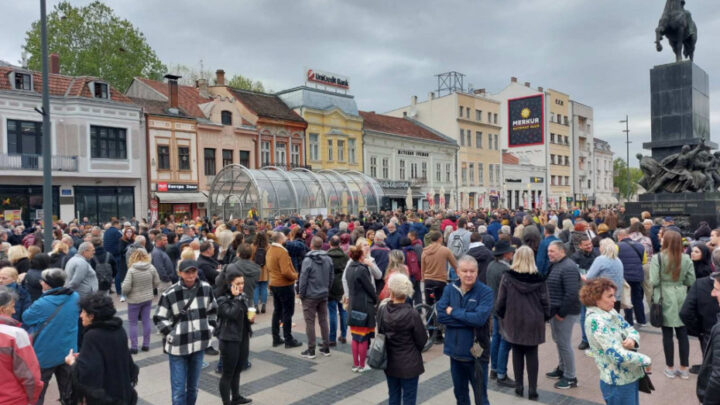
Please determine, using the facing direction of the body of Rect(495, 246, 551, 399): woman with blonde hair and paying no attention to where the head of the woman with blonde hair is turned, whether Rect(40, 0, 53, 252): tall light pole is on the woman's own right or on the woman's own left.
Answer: on the woman's own left

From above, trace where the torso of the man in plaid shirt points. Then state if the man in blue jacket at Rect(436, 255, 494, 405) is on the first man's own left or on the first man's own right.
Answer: on the first man's own left

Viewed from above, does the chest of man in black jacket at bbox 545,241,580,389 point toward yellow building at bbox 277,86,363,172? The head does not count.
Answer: no

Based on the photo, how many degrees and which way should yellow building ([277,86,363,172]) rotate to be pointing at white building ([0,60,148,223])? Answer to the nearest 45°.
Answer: approximately 90° to its right

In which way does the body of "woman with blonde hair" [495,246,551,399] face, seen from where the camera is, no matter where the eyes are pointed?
away from the camera

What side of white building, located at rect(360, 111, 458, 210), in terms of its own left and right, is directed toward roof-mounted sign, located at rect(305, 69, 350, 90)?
right

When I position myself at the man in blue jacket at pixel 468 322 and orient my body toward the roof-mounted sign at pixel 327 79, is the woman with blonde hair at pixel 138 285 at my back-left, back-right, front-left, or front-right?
front-left

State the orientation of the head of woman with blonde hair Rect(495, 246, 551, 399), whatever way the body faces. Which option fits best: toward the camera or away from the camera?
away from the camera

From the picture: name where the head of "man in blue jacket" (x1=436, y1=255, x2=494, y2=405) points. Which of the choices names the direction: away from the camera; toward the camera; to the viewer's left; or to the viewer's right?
toward the camera

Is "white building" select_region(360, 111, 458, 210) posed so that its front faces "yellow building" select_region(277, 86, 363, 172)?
no

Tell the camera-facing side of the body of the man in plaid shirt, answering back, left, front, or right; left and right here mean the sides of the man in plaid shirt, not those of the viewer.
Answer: front
